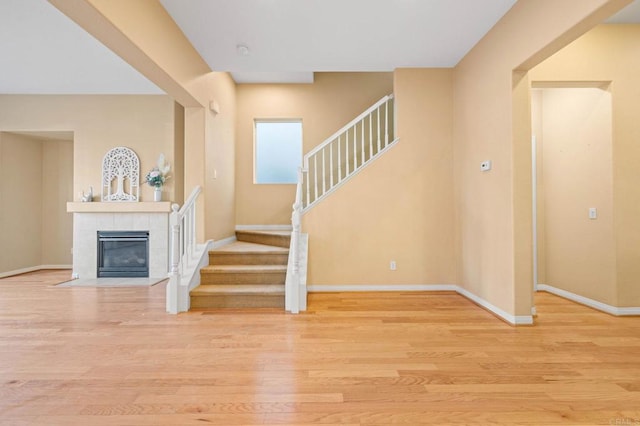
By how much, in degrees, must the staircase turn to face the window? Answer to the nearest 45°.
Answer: approximately 180°

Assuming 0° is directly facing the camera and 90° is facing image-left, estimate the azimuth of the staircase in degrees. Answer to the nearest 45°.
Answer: approximately 0°
